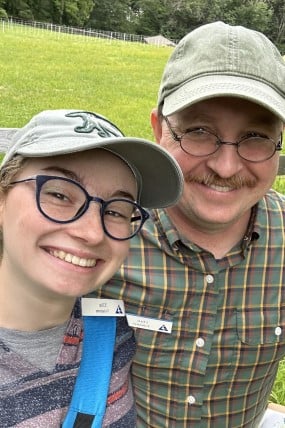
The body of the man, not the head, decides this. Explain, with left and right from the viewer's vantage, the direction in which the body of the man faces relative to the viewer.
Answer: facing the viewer

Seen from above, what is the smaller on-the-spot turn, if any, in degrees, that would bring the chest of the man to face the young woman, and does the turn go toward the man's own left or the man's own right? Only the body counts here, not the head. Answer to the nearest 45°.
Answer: approximately 45° to the man's own right
